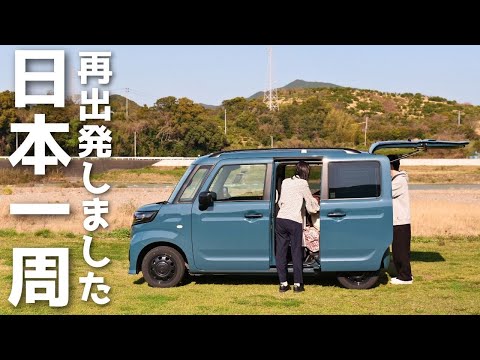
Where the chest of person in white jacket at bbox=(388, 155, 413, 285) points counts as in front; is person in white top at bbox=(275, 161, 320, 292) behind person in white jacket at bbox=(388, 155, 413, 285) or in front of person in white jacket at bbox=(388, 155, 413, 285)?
in front

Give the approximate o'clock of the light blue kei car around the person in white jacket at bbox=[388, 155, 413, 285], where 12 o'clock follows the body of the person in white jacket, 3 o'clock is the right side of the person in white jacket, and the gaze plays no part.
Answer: The light blue kei car is roughly at 11 o'clock from the person in white jacket.

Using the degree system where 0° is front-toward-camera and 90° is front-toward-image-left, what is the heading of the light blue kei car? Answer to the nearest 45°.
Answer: approximately 90°

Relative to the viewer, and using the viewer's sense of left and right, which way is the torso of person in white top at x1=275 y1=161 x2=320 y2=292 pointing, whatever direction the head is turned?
facing away from the viewer and to the right of the viewer

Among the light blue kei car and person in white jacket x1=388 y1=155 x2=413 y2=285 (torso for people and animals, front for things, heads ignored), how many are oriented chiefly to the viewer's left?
2

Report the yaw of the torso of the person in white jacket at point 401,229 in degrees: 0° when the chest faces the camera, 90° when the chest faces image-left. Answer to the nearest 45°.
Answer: approximately 90°

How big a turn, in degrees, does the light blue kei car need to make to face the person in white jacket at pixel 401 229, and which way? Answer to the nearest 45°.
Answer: approximately 180°

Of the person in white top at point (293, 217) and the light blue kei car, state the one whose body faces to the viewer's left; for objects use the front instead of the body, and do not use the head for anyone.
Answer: the light blue kei car

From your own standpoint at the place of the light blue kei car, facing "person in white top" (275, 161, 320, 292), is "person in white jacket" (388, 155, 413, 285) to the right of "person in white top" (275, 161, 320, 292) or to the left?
left

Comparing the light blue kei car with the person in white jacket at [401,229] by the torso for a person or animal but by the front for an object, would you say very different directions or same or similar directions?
same or similar directions
